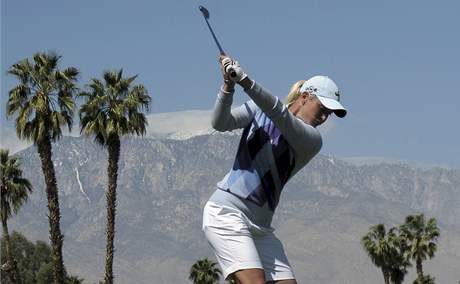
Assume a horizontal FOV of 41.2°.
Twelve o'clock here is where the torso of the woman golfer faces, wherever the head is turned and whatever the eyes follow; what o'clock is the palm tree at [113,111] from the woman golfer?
The palm tree is roughly at 7 o'clock from the woman golfer.

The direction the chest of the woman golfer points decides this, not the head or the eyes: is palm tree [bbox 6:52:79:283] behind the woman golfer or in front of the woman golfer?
behind

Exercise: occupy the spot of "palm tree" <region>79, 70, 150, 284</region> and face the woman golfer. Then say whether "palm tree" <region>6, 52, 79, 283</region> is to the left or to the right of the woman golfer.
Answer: right
